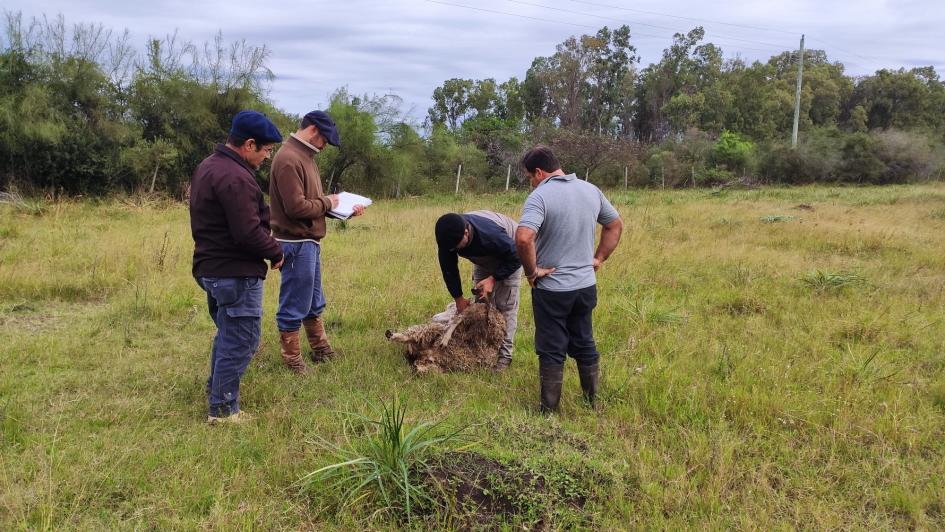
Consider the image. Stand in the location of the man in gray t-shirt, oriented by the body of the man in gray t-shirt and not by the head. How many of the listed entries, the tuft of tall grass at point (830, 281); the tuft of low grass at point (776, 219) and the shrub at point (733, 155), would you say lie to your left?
0

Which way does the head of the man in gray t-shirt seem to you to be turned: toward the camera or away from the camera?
away from the camera

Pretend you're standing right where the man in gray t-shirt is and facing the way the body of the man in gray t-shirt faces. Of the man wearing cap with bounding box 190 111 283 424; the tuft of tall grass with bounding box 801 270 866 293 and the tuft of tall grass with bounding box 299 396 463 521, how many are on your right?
1

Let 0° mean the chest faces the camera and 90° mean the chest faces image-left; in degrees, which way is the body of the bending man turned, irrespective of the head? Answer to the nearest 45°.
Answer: approximately 45°

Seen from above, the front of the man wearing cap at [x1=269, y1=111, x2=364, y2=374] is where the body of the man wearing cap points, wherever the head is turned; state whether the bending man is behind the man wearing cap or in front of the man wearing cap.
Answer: in front

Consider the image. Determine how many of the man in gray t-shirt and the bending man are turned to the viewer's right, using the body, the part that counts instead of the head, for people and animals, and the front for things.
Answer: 0

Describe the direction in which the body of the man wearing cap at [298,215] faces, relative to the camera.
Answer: to the viewer's right

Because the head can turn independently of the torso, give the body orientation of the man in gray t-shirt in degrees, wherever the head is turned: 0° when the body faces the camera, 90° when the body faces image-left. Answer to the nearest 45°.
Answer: approximately 135°

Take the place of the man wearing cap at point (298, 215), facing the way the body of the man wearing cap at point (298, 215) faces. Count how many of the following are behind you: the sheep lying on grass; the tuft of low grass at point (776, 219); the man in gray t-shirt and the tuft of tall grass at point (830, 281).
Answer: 0

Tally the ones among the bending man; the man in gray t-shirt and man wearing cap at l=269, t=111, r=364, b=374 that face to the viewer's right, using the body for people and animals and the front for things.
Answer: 1

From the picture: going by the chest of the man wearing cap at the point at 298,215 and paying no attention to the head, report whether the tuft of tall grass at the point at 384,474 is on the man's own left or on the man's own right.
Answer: on the man's own right

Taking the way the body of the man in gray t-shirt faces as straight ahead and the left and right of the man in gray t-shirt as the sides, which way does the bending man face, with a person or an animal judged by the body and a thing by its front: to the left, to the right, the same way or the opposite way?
to the left
